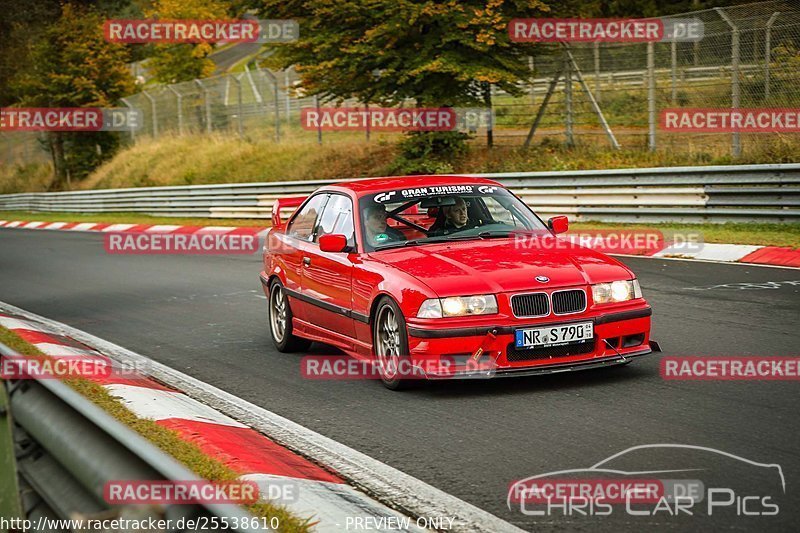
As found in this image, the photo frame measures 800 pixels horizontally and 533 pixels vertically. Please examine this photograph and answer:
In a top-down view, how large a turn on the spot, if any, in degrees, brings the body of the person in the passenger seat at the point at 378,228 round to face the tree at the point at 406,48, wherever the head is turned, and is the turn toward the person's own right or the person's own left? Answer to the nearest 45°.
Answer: approximately 135° to the person's own left

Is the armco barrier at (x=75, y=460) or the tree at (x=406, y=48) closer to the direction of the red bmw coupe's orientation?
the armco barrier

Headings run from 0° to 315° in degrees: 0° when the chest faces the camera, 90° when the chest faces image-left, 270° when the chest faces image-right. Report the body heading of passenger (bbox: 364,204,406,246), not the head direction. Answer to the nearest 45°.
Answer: approximately 315°

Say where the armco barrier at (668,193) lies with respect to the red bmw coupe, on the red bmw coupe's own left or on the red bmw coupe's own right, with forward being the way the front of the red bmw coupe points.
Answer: on the red bmw coupe's own left

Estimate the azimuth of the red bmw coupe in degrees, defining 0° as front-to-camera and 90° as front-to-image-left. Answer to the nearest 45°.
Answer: approximately 315°

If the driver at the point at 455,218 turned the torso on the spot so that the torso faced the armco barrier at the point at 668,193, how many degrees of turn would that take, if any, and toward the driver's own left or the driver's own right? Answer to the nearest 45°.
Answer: approximately 135° to the driver's own left

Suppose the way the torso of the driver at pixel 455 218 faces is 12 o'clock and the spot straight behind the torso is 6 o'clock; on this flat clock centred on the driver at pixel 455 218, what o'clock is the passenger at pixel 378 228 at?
the passenger at pixel 378 228 is roughly at 4 o'clock from the driver at pixel 455 218.

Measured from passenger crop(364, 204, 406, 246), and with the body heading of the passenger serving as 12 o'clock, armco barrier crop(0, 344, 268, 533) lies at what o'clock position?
The armco barrier is roughly at 2 o'clock from the passenger.

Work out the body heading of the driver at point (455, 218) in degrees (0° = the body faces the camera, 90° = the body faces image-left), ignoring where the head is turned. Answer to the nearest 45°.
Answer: approximately 315°

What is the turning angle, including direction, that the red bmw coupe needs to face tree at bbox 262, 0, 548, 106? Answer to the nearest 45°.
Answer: approximately 135° to its left
